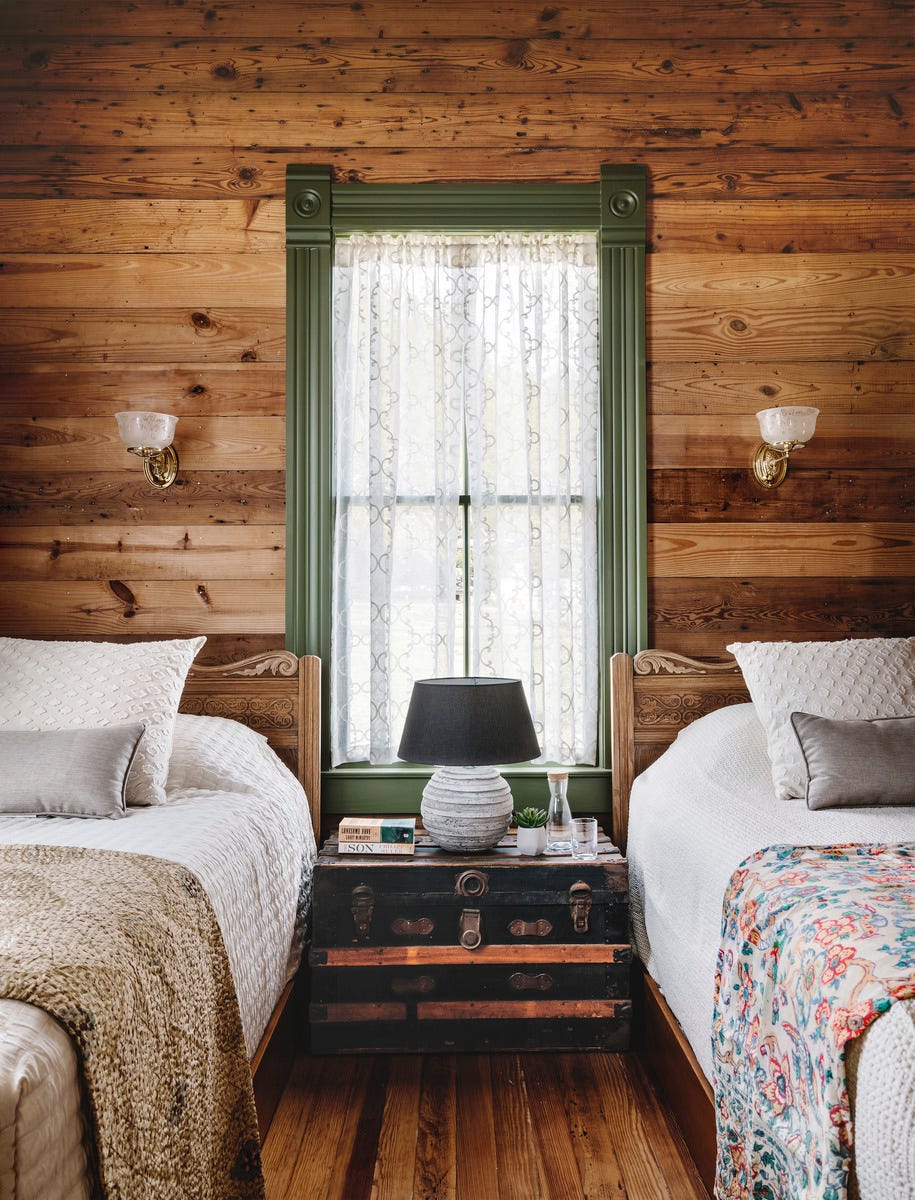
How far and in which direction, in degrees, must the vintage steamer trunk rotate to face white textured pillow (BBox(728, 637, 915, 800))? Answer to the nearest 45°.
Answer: approximately 90° to its left

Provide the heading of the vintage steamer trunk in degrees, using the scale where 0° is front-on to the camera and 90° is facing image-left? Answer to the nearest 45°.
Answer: approximately 0°
